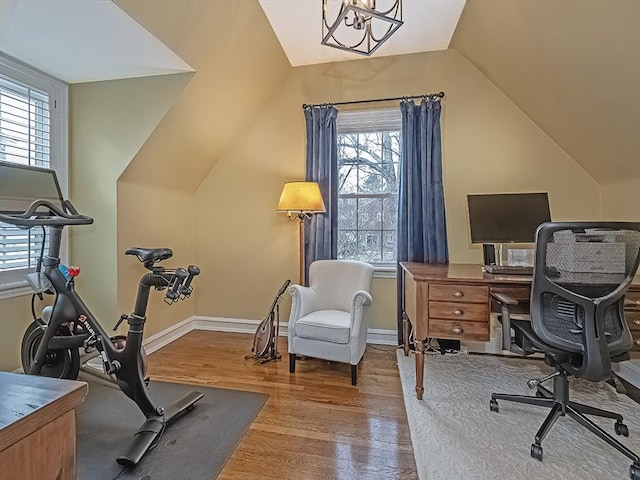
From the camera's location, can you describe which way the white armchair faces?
facing the viewer and to the left of the viewer

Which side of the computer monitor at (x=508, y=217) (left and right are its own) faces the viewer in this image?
front

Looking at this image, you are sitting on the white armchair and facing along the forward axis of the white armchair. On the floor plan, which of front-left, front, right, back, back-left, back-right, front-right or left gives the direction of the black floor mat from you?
front

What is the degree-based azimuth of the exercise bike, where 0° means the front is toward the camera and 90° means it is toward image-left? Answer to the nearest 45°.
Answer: approximately 135°

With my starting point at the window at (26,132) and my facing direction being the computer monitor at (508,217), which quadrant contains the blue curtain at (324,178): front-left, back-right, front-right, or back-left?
front-left

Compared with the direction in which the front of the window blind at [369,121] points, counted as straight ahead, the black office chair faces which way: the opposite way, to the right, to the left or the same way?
the opposite way

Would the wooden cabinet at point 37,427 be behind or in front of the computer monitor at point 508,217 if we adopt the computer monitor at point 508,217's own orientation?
in front

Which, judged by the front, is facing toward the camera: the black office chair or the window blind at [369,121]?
the window blind

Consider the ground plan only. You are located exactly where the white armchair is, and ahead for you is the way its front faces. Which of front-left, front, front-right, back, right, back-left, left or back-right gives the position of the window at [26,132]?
front-right

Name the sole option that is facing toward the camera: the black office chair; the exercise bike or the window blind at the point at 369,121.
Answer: the window blind

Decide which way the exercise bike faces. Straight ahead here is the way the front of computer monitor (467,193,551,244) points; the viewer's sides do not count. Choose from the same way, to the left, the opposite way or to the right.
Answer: to the right

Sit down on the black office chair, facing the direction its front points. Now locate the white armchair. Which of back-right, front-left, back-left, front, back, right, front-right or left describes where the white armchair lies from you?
front-left

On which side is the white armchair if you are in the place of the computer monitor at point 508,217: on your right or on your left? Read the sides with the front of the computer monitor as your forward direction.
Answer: on your right

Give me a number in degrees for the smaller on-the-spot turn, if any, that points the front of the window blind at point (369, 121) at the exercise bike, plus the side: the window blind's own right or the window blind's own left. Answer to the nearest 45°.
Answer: approximately 45° to the window blind's own right

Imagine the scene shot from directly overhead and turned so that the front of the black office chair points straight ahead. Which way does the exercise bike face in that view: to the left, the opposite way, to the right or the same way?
to the left

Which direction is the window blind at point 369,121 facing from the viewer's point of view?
toward the camera
